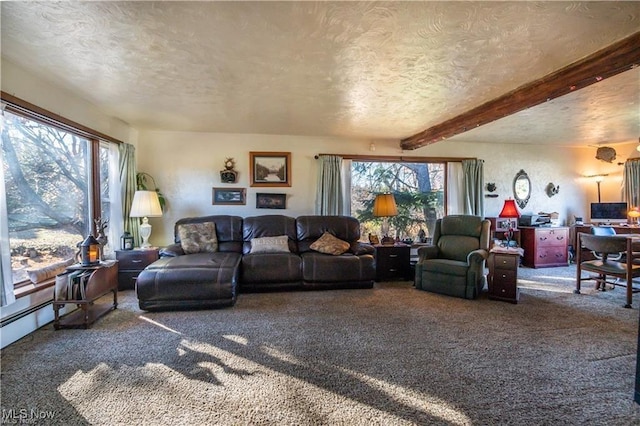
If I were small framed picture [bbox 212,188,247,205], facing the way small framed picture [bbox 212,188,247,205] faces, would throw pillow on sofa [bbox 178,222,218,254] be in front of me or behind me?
in front

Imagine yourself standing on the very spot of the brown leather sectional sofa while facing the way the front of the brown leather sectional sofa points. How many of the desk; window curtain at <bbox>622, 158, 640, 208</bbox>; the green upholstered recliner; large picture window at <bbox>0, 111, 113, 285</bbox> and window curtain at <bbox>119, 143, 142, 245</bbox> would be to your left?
3

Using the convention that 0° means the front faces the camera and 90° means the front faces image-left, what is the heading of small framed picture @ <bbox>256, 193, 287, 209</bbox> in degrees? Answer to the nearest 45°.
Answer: approximately 0°

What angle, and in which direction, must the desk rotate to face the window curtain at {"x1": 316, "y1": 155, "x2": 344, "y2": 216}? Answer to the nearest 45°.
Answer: approximately 45° to its right

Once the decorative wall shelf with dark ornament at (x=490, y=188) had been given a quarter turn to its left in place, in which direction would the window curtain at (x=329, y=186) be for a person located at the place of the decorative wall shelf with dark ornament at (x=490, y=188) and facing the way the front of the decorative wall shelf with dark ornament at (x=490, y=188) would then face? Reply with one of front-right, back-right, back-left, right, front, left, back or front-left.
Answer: back-right

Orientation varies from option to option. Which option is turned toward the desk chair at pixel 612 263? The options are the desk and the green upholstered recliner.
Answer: the desk

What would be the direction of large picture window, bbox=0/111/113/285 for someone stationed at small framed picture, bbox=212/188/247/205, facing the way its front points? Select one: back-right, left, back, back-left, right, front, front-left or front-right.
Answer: front-right

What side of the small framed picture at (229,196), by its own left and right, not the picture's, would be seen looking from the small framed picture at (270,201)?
left

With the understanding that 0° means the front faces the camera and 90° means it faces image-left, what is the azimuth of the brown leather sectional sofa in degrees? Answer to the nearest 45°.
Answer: approximately 0°

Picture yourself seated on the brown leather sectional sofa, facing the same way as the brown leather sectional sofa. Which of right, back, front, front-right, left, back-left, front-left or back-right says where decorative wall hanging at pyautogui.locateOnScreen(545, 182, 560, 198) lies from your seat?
left

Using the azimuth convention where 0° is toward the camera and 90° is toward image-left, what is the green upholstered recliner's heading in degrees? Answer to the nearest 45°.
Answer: approximately 45°
